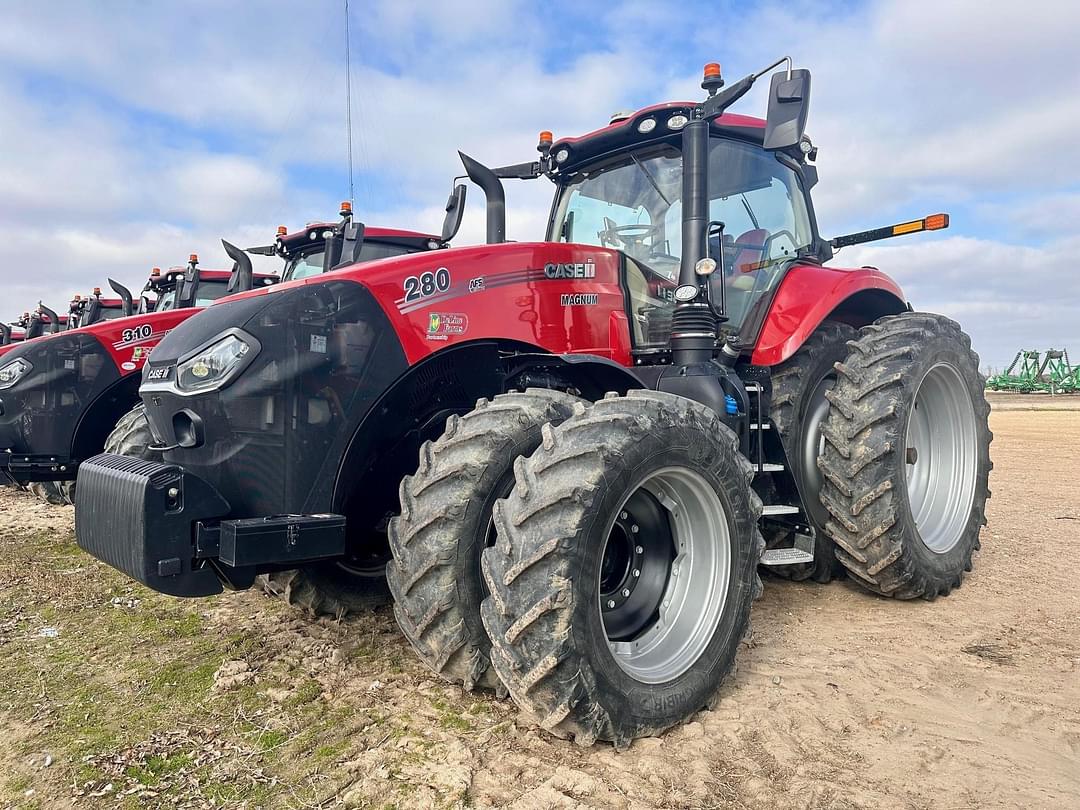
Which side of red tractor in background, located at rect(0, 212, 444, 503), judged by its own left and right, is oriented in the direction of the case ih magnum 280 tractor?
left

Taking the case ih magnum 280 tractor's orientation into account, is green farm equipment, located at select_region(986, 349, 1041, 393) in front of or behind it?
behind

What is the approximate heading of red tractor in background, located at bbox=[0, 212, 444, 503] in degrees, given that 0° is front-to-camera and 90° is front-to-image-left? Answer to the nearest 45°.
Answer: approximately 45°

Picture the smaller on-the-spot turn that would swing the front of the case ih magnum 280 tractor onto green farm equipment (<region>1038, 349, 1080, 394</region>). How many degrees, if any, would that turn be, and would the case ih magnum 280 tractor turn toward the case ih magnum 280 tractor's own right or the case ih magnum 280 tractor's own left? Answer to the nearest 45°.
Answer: approximately 180°

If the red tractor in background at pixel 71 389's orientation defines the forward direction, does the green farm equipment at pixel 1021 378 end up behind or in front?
behind

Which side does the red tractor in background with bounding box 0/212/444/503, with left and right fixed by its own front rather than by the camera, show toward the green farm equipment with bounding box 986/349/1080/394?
back

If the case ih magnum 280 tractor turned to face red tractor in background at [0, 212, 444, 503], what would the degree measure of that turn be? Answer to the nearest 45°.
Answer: approximately 90° to its right

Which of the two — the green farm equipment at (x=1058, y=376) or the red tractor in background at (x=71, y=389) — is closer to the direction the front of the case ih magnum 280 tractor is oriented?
the red tractor in background
